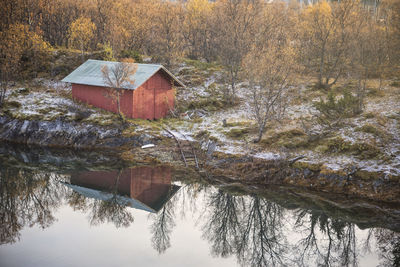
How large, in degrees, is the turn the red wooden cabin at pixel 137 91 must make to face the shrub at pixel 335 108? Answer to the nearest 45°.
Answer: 0° — it already faces it

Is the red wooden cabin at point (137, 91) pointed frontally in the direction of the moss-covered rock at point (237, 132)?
yes

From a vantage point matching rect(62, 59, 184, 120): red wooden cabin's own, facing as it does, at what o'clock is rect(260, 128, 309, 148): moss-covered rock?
The moss-covered rock is roughly at 12 o'clock from the red wooden cabin.

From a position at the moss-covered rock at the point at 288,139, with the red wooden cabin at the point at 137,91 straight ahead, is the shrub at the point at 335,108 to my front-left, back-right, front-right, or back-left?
back-right

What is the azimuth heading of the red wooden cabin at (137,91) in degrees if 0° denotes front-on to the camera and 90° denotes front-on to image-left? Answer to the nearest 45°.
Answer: approximately 315°
